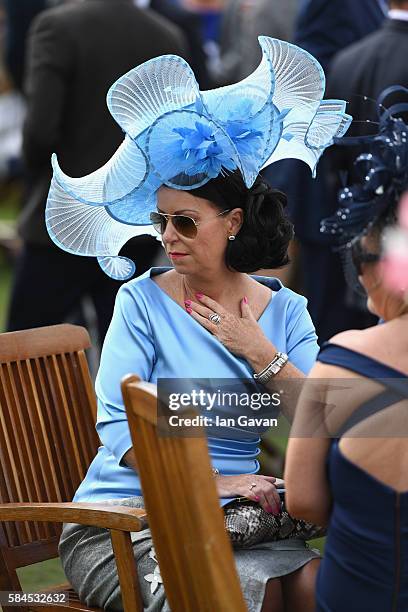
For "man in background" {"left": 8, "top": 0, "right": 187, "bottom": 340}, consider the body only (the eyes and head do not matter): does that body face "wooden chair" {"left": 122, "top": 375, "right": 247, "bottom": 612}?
no

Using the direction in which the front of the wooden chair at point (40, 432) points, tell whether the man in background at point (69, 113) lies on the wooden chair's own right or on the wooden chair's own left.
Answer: on the wooden chair's own left

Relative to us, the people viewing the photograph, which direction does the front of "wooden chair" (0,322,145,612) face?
facing the viewer and to the right of the viewer

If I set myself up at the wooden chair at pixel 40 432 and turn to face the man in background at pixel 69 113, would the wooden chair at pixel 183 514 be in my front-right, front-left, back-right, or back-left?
back-right

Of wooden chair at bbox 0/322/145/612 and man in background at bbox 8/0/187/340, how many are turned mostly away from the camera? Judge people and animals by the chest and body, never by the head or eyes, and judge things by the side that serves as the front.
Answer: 1

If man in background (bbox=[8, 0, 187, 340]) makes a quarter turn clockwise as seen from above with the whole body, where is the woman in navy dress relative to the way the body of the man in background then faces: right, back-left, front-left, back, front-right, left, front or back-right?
right

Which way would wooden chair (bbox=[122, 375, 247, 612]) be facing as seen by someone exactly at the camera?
facing away from the viewer and to the right of the viewer

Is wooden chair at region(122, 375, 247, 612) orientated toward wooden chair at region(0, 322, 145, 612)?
no

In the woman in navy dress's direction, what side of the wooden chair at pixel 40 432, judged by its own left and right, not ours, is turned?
front

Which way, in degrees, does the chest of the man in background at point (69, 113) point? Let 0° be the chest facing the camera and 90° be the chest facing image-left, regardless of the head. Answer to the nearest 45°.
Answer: approximately 180°

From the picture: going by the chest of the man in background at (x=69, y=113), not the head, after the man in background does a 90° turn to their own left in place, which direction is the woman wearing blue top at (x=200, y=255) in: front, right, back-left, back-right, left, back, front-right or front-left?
left

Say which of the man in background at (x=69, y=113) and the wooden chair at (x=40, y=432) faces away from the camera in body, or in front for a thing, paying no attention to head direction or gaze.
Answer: the man in background

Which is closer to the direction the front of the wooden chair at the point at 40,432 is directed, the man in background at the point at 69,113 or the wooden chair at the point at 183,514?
the wooden chair

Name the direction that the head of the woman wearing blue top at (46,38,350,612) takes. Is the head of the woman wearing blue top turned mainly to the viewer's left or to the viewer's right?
to the viewer's left
